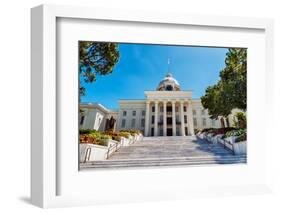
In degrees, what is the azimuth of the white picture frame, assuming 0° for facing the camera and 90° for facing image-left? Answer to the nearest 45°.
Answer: approximately 315°
